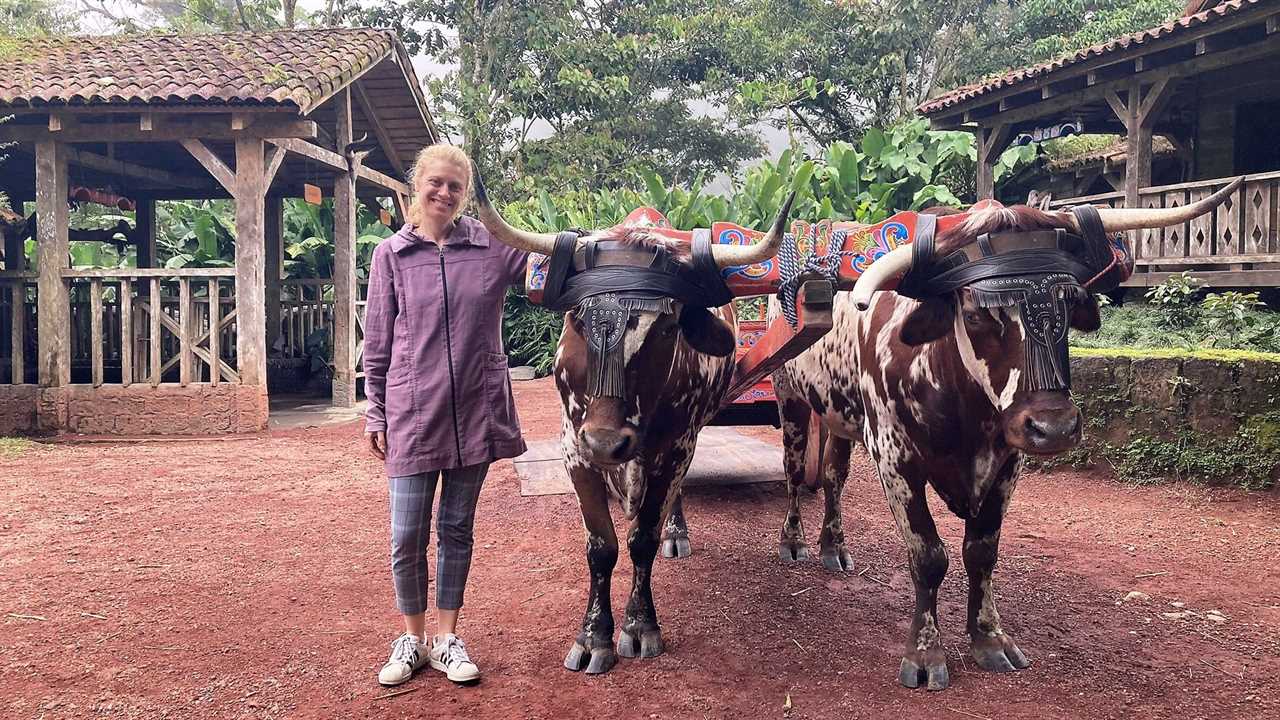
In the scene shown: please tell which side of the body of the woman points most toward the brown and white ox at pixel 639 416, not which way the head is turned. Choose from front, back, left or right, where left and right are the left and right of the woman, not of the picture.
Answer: left

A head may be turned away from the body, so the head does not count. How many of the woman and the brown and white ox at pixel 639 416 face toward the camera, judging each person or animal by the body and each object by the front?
2

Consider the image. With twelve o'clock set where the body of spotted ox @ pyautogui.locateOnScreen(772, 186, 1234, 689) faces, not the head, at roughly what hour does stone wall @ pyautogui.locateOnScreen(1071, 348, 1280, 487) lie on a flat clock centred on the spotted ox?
The stone wall is roughly at 8 o'clock from the spotted ox.

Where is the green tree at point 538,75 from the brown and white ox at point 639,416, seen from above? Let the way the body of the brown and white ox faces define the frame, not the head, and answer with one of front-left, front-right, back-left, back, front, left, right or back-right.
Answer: back

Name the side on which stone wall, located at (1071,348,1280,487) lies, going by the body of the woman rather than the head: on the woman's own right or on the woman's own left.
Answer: on the woman's own left

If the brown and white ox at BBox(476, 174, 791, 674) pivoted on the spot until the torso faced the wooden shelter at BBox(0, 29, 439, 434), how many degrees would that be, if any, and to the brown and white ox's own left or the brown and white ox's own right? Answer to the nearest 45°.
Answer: approximately 135° to the brown and white ox's own right

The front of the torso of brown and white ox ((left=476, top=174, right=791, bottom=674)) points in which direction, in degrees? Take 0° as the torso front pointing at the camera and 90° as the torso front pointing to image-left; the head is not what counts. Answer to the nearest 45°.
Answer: approximately 0°

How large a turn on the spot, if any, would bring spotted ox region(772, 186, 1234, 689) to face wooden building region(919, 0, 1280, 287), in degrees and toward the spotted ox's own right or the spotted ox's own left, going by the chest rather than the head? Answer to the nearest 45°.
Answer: approximately 135° to the spotted ox's own left

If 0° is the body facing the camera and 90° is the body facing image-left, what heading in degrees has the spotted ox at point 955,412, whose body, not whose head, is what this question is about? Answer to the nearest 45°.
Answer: approximately 315°
